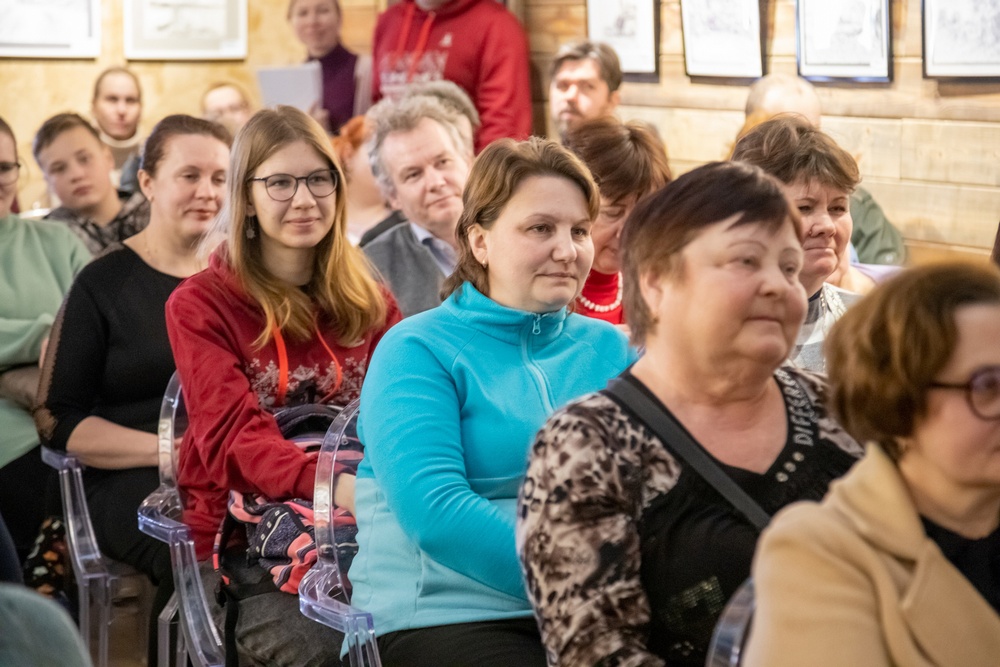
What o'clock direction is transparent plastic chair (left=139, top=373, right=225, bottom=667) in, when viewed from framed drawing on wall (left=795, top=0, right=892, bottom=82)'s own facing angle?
The transparent plastic chair is roughly at 1 o'clock from the framed drawing on wall.

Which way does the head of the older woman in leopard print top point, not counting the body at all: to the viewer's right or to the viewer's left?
to the viewer's right

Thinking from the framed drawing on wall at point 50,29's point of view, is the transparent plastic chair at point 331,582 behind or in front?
in front

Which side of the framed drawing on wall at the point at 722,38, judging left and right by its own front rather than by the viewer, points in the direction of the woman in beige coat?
front

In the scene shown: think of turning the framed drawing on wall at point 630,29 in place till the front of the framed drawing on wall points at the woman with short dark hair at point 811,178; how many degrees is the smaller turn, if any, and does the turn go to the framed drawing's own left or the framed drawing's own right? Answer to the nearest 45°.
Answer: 0° — it already faces them

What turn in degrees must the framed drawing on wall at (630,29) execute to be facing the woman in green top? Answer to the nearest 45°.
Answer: approximately 45° to its right

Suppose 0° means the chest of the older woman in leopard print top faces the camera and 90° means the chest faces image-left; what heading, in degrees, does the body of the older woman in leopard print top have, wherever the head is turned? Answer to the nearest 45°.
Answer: approximately 315°

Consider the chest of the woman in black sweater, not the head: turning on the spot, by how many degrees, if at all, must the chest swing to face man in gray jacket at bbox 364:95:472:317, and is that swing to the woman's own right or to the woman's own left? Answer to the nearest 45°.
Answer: approximately 90° to the woman's own left

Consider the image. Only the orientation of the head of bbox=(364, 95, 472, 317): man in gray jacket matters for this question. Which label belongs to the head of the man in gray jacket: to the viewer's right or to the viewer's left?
to the viewer's right
